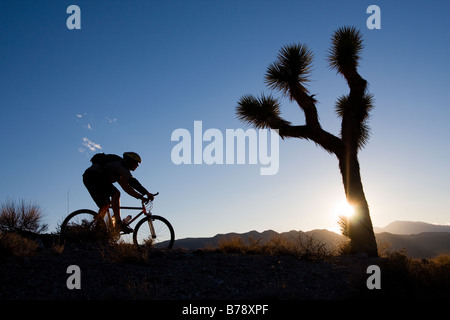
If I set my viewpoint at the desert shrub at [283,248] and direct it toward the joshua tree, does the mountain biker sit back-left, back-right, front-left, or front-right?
back-left

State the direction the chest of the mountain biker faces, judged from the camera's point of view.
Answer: to the viewer's right

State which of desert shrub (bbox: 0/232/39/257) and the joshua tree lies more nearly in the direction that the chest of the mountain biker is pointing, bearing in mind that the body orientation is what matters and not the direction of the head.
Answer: the joshua tree

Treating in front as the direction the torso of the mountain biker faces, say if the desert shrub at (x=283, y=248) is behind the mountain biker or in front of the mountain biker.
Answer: in front
